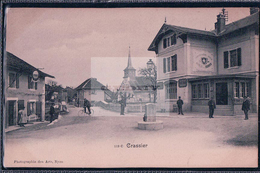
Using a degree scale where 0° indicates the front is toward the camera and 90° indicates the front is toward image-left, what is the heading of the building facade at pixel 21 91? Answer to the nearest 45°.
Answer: approximately 315°
